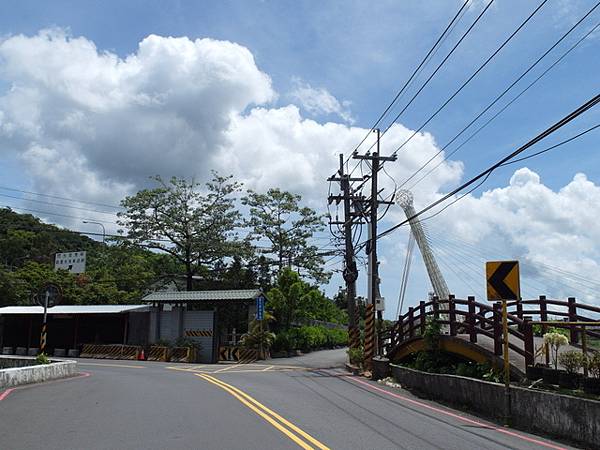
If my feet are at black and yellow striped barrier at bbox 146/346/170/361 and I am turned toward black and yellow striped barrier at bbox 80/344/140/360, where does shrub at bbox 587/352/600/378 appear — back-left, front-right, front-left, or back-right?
back-left

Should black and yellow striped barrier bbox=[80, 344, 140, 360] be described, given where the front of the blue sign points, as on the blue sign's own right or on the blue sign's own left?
on the blue sign's own right

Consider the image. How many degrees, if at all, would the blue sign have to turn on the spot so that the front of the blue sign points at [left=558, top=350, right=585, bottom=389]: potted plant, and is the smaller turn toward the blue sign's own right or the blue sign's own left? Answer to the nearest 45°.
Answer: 0° — it already faces it

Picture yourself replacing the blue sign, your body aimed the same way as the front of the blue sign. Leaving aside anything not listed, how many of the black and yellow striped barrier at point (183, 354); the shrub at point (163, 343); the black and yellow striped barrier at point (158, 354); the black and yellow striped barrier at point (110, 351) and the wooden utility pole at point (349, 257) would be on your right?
4

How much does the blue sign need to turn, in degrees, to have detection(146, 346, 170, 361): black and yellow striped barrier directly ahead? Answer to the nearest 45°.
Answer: approximately 90° to its right

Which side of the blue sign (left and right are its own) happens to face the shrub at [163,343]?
right

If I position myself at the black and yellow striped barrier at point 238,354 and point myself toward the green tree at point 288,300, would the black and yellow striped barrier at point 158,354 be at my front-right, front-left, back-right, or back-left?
back-left

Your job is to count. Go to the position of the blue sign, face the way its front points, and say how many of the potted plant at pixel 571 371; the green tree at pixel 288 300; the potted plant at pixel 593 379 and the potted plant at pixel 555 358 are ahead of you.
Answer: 3

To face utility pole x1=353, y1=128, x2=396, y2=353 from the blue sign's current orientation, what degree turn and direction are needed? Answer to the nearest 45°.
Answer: approximately 45° to its left

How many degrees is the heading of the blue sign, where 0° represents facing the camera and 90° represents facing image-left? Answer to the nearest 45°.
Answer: approximately 0°

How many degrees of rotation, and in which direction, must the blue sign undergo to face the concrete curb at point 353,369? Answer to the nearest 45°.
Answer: approximately 45° to its left

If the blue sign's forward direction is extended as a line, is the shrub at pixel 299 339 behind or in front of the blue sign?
behind

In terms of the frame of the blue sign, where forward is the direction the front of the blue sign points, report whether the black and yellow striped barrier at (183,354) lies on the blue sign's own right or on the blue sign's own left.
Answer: on the blue sign's own right
